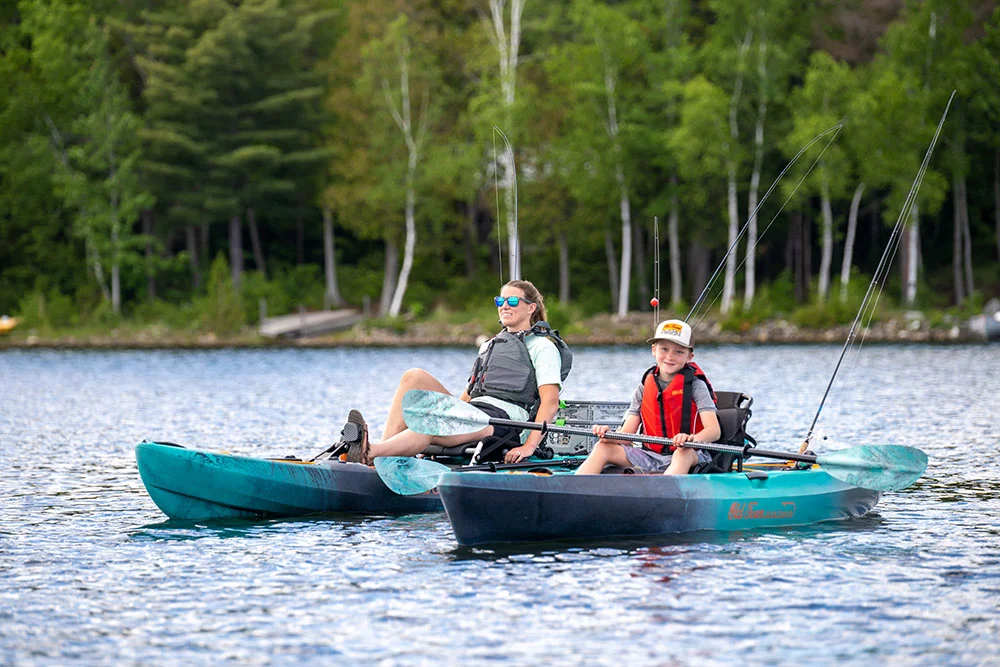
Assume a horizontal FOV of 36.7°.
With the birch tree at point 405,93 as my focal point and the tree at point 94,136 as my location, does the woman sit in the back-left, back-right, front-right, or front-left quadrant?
front-right

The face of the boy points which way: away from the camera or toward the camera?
toward the camera

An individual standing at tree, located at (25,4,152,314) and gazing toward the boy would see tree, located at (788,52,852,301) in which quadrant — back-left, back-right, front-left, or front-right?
front-left

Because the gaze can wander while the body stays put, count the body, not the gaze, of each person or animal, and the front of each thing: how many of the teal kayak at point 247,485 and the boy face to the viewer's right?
0

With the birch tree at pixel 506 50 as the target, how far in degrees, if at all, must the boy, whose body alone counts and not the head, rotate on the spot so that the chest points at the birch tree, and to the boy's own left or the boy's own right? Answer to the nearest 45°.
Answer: approximately 135° to the boy's own right

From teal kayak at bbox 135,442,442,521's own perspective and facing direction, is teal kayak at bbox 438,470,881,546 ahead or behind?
behind

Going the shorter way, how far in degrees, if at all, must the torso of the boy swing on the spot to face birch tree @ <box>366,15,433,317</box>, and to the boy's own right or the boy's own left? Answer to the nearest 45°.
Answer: approximately 135° to the boy's own right

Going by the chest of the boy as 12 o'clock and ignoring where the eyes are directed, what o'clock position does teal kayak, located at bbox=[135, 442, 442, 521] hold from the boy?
The teal kayak is roughly at 2 o'clock from the boy.

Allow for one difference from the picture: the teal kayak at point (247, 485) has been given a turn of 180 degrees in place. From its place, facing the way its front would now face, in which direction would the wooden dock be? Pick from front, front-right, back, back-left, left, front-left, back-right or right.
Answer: left

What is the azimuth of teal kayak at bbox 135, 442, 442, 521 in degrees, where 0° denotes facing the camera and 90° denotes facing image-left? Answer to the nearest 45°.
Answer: approximately 90°

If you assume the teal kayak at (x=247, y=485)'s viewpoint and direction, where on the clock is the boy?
The boy is roughly at 7 o'clock from the teal kayak.
